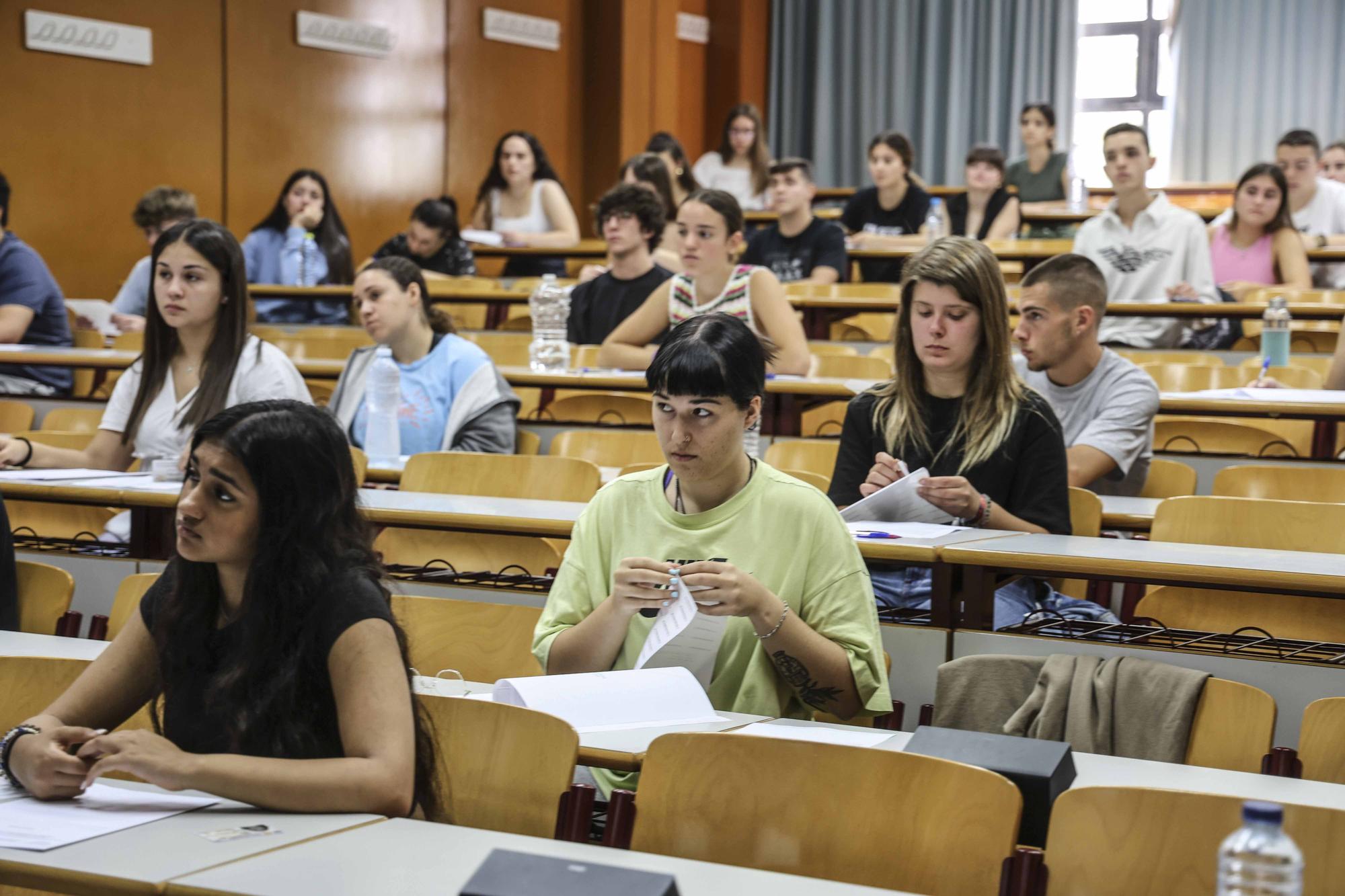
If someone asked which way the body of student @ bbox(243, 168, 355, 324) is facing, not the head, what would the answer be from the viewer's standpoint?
toward the camera

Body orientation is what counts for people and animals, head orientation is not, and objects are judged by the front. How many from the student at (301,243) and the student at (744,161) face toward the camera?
2

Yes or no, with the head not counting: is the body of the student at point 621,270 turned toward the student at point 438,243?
no

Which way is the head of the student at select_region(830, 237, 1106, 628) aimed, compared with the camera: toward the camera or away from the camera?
toward the camera

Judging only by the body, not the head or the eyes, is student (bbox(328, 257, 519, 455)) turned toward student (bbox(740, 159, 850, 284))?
no

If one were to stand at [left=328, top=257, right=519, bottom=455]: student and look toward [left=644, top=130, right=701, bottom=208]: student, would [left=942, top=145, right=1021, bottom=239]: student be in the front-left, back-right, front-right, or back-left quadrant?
front-right

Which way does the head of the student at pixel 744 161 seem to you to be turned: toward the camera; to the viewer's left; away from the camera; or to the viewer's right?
toward the camera

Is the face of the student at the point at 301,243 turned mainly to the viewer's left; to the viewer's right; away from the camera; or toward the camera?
toward the camera

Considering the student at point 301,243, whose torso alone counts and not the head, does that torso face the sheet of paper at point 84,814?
yes

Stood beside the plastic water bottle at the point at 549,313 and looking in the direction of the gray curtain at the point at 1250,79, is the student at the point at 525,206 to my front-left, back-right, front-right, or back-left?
front-left

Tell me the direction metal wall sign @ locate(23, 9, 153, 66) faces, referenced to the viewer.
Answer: facing the viewer and to the right of the viewer

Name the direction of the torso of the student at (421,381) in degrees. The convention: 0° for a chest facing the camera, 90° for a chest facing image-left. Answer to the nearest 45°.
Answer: approximately 45°

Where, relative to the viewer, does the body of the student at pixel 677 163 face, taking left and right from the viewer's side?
facing the viewer and to the left of the viewer

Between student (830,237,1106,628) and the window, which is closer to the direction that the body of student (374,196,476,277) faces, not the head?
the student

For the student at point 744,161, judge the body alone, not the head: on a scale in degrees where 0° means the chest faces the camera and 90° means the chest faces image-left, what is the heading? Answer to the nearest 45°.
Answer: approximately 0°
